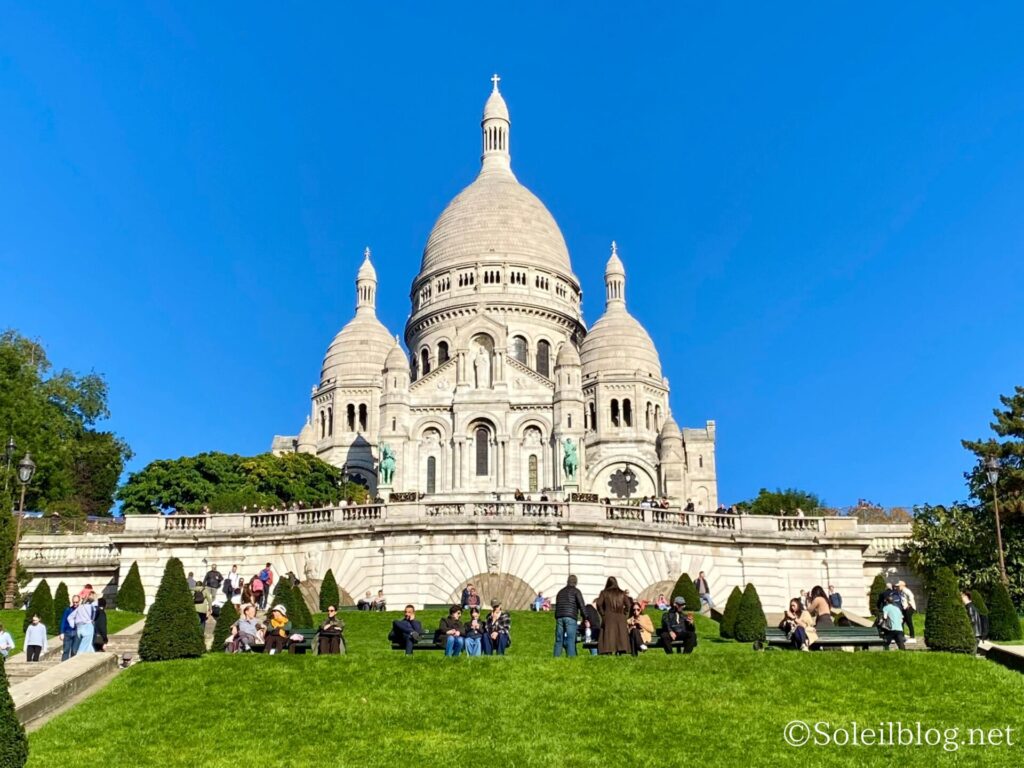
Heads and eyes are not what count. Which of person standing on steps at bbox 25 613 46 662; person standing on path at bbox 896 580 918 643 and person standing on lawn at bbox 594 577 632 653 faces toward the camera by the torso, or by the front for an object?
person standing on steps at bbox 25 613 46 662

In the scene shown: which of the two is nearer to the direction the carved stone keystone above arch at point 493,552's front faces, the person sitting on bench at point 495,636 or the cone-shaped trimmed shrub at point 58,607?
the person sitting on bench

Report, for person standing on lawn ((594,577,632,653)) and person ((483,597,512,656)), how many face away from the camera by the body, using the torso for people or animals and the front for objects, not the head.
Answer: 1

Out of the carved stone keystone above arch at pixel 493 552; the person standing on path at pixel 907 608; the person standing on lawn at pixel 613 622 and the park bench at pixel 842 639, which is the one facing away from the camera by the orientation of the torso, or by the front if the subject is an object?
the person standing on lawn at pixel 613 622

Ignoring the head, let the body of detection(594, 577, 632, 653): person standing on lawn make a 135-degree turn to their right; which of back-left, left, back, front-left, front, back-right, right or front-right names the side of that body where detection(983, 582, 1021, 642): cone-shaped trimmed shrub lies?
left

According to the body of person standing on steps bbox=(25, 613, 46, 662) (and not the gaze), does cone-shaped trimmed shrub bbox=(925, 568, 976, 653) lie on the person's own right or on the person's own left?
on the person's own left

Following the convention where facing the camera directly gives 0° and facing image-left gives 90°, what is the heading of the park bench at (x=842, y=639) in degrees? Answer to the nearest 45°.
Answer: approximately 0°

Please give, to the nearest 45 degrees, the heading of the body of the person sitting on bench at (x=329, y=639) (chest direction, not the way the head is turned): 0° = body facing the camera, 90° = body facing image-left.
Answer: approximately 0°

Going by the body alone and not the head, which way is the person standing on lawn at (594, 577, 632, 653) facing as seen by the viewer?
away from the camera

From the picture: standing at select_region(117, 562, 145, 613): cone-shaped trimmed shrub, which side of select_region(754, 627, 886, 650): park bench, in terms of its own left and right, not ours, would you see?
right
